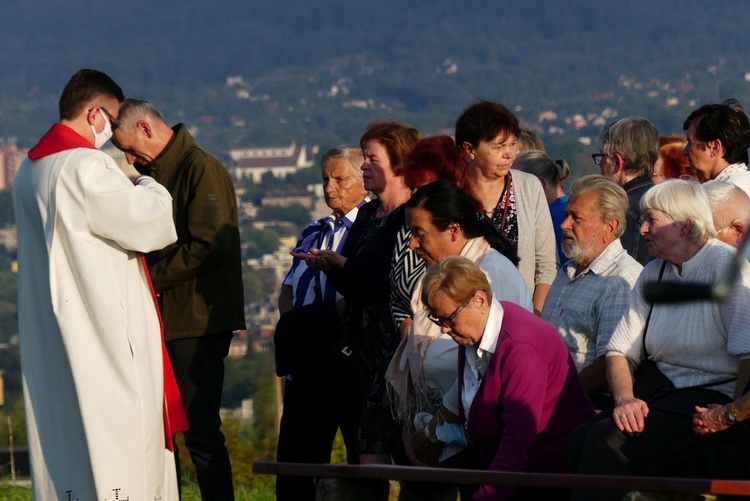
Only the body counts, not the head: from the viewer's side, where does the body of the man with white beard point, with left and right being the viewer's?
facing the viewer and to the left of the viewer

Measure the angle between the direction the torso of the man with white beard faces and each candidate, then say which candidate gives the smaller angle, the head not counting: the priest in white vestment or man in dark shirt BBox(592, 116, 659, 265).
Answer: the priest in white vestment

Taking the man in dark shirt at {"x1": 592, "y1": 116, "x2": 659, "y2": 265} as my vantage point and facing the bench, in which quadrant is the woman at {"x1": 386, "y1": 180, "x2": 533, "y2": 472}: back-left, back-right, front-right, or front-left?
front-right

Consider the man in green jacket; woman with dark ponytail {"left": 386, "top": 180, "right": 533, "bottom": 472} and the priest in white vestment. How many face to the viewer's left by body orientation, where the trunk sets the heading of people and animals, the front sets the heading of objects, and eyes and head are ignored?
2

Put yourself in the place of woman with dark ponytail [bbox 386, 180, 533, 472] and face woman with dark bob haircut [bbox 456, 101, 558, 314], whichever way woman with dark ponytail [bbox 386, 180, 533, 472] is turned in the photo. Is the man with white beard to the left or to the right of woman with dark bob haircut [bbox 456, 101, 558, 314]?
right

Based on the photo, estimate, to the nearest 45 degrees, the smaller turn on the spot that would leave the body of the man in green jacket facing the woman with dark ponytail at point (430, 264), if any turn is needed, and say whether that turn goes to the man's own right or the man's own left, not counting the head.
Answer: approximately 135° to the man's own left

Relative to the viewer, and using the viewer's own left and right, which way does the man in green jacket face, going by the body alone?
facing to the left of the viewer

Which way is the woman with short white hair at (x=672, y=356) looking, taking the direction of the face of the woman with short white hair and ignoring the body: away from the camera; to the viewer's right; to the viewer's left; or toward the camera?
to the viewer's left

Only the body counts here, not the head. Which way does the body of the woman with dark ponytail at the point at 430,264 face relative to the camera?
to the viewer's left

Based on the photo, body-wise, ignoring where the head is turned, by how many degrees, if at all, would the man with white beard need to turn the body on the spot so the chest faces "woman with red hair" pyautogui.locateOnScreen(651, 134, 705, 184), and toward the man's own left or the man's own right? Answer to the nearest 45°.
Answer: approximately 135° to the man's own right

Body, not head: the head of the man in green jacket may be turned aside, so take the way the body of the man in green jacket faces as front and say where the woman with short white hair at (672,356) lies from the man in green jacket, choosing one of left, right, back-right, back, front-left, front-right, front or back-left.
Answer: back-left

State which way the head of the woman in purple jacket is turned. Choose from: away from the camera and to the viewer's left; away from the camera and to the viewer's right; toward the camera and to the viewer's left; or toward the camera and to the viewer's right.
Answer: toward the camera and to the viewer's left

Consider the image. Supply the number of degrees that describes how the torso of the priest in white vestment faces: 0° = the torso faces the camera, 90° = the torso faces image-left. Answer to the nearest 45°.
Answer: approximately 225°

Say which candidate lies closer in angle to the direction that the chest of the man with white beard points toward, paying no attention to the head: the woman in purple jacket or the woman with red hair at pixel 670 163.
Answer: the woman in purple jacket

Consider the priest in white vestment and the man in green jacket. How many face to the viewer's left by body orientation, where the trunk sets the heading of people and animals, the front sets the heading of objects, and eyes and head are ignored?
1

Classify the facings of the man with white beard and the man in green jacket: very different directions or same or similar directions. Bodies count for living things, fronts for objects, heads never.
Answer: same or similar directions
